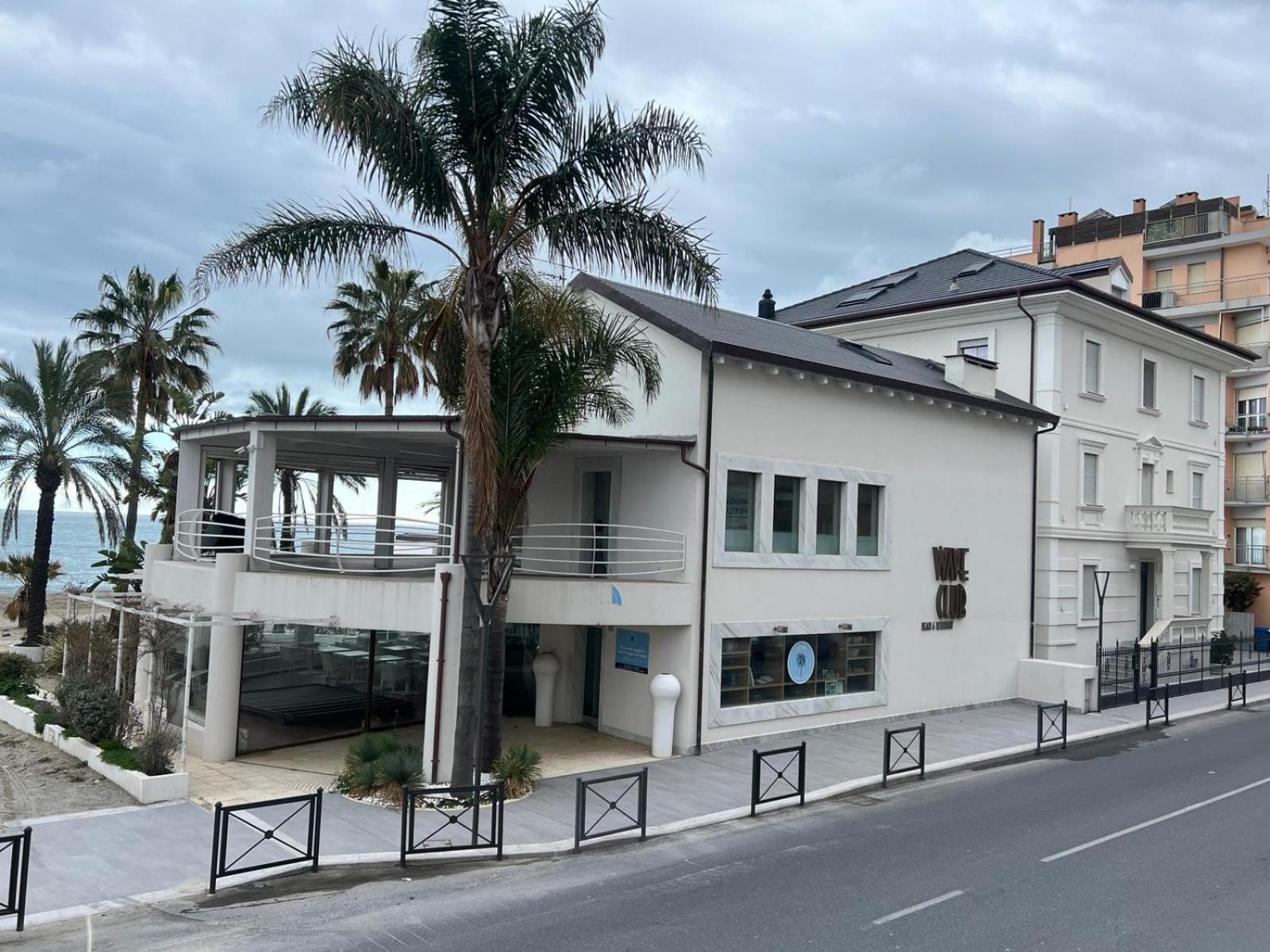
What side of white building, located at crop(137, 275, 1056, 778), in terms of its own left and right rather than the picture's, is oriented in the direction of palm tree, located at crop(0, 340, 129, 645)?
right

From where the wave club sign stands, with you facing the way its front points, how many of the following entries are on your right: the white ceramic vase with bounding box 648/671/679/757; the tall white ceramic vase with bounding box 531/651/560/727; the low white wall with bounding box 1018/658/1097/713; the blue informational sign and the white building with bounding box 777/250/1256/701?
3

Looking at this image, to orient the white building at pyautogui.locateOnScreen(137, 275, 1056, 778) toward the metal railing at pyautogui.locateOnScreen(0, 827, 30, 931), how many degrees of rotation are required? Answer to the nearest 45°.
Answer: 0° — it already faces it

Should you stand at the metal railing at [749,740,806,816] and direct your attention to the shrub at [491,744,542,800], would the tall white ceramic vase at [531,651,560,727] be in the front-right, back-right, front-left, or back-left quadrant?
front-right

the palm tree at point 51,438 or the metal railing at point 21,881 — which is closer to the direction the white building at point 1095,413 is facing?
the metal railing

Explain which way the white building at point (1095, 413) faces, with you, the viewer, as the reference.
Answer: facing the viewer and to the right of the viewer

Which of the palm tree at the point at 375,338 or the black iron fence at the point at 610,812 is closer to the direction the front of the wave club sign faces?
the black iron fence

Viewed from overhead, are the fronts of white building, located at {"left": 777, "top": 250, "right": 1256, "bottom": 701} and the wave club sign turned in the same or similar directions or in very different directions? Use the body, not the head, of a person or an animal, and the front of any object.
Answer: same or similar directions

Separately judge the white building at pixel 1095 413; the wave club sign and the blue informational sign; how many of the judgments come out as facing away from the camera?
0

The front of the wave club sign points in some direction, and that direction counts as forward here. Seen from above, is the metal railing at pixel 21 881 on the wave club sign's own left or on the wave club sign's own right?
on the wave club sign's own right
